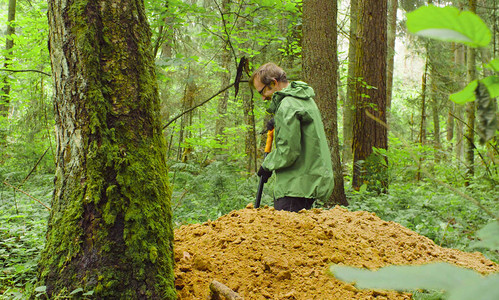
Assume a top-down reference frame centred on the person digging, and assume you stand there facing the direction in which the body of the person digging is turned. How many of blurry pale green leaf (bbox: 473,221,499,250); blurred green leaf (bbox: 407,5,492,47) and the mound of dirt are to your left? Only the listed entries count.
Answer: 3

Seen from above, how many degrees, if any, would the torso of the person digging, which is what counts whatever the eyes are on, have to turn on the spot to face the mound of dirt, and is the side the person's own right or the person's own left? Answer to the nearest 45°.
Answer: approximately 90° to the person's own left

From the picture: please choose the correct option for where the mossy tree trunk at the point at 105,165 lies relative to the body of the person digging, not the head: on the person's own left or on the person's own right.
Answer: on the person's own left

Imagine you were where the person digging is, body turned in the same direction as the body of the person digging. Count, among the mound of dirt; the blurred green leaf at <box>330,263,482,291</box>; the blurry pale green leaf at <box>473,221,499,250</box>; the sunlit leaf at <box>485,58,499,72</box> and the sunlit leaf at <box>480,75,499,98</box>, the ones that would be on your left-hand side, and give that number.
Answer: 5

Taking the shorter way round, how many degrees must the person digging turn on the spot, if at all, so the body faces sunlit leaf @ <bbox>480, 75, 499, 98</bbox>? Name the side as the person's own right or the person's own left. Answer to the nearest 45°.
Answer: approximately 90° to the person's own left

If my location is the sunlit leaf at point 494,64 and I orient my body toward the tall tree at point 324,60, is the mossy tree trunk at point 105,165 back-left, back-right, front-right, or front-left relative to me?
front-left

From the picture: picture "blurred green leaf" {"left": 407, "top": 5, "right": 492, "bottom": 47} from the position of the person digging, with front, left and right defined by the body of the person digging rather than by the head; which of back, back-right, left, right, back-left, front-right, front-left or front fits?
left

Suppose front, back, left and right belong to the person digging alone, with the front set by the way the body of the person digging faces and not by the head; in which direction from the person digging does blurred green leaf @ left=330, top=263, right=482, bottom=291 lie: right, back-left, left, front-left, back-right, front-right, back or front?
left

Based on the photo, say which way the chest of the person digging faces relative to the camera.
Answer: to the viewer's left

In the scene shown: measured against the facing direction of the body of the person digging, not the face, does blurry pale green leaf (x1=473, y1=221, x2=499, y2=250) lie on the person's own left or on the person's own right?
on the person's own left
